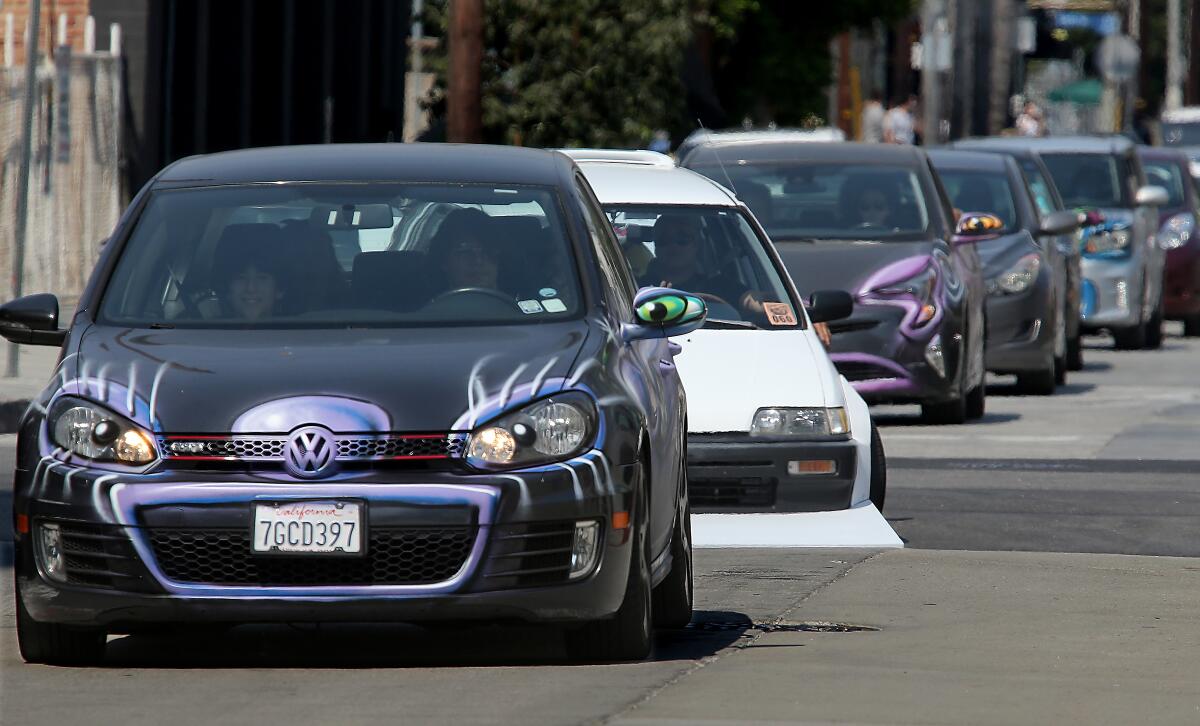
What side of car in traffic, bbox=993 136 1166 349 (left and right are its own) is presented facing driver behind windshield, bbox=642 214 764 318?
front

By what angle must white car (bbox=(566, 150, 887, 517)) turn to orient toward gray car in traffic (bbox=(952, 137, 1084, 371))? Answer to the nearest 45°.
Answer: approximately 180°

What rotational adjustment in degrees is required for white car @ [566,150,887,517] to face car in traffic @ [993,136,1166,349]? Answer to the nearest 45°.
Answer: approximately 180°

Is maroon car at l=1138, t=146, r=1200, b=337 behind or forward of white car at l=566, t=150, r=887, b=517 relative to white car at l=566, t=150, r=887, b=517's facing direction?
behind

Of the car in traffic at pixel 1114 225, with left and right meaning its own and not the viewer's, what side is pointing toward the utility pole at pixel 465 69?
right

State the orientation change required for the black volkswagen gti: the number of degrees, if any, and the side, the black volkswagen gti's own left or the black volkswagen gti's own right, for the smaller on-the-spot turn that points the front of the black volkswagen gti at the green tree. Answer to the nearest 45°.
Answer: approximately 180°

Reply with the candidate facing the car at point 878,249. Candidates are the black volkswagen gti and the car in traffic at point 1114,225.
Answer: the car in traffic at point 1114,225

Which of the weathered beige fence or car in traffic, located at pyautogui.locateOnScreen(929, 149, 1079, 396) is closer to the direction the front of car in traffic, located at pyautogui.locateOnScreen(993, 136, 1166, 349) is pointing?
the car in traffic, located at pyautogui.locateOnScreen(929, 149, 1079, 396)

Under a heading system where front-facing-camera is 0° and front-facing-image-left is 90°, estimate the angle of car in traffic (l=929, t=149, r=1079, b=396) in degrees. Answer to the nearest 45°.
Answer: approximately 0°

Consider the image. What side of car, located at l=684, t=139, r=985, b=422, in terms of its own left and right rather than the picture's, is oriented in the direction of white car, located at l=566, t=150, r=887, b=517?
front

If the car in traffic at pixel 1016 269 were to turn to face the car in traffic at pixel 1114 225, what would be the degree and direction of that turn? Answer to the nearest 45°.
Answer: approximately 180°

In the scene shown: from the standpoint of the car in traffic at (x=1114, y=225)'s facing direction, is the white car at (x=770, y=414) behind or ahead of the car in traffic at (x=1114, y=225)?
ahead
